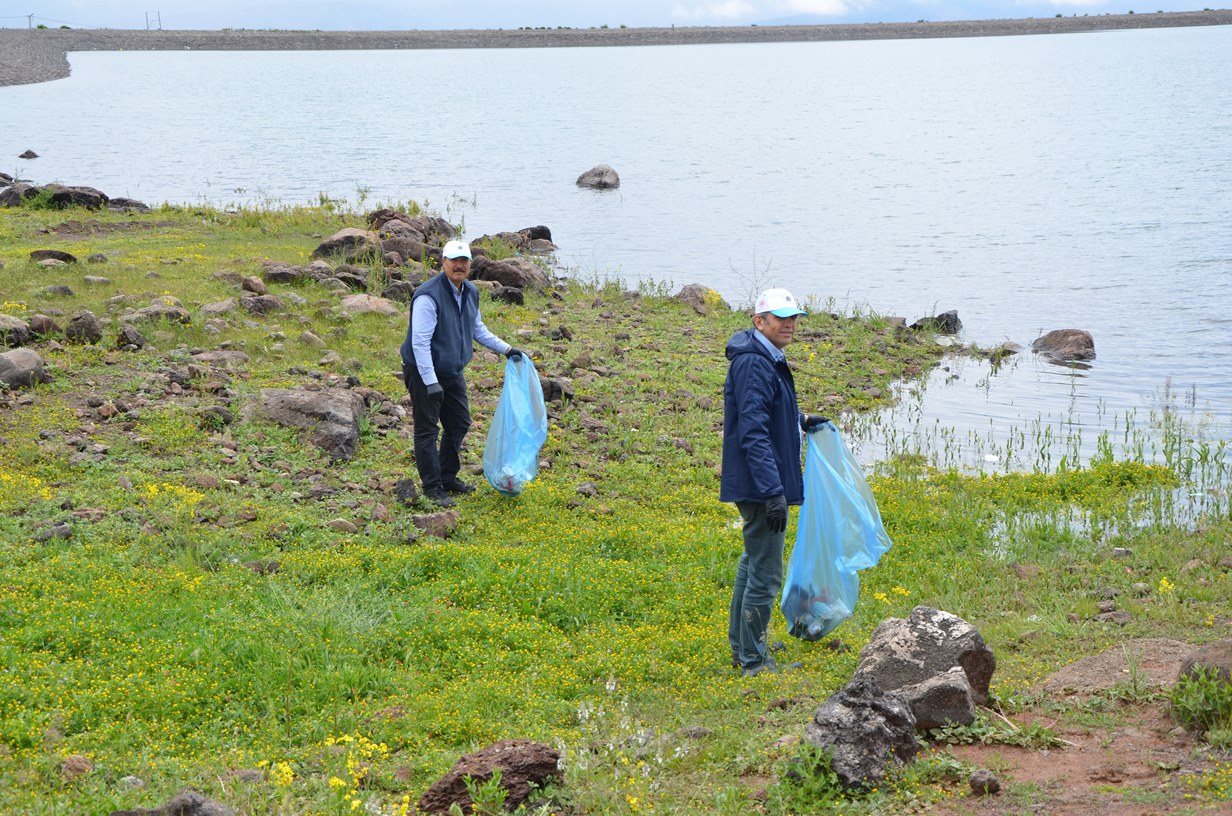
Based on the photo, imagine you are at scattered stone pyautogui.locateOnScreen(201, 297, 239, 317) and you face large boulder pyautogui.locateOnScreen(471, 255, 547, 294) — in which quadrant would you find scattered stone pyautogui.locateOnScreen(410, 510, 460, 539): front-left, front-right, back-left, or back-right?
back-right

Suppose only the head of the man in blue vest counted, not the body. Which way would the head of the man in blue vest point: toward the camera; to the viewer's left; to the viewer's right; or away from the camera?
toward the camera

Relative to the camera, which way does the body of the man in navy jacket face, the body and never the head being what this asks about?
to the viewer's right

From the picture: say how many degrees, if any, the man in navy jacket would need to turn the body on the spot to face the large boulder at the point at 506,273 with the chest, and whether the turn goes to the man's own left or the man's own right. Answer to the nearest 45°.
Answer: approximately 90° to the man's own left

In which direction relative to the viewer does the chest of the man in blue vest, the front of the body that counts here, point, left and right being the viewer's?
facing the viewer and to the right of the viewer

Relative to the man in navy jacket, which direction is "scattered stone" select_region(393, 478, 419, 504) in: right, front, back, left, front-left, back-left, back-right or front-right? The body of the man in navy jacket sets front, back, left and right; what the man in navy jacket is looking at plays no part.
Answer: back-left

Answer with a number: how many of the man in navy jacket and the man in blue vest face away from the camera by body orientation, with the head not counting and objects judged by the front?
0

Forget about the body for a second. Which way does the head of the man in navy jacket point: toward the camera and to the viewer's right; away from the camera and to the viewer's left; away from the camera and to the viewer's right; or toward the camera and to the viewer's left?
toward the camera and to the viewer's right

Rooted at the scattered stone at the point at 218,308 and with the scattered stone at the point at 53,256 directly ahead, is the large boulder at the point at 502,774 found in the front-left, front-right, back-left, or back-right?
back-left

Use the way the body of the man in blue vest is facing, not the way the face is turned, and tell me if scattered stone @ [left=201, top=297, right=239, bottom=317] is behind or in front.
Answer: behind

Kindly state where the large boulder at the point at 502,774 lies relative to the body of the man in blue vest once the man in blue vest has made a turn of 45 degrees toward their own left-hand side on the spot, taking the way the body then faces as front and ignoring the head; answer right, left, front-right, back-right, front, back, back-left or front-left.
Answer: right
